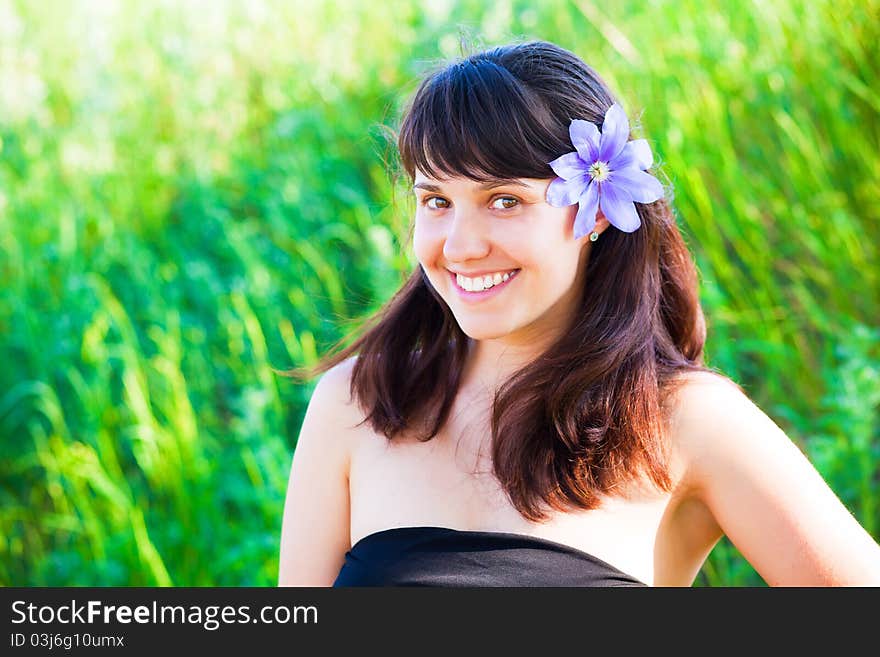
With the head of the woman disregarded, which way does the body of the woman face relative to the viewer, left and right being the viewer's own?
facing the viewer and to the left of the viewer

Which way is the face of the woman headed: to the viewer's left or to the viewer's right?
to the viewer's left
